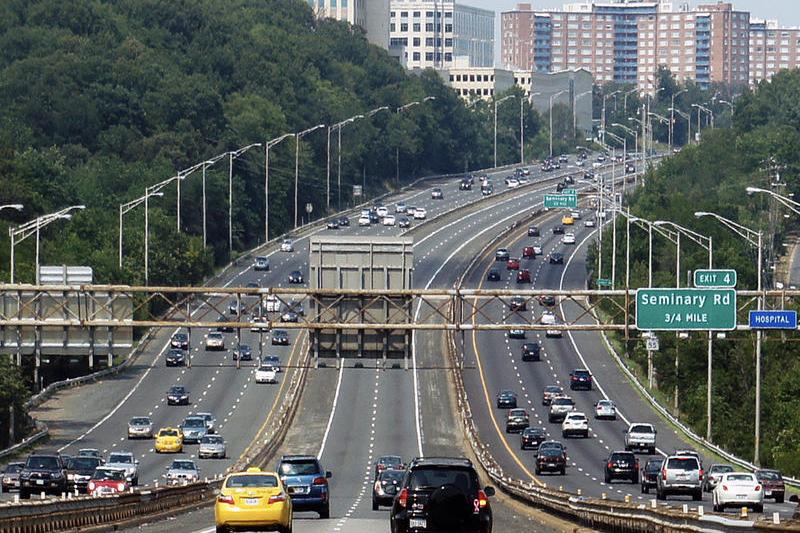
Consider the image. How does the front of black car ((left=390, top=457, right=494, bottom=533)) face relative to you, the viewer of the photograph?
facing away from the viewer

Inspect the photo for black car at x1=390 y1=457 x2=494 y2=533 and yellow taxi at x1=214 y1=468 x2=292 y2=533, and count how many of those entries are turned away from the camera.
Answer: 2

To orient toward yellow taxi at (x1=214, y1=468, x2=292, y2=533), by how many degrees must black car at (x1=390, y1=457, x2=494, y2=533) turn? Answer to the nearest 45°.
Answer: approximately 45° to its left

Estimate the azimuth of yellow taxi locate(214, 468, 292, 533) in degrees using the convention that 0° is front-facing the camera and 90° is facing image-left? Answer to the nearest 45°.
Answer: approximately 180°

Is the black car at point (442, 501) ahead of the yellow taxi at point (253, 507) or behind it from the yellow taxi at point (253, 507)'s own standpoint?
behind
